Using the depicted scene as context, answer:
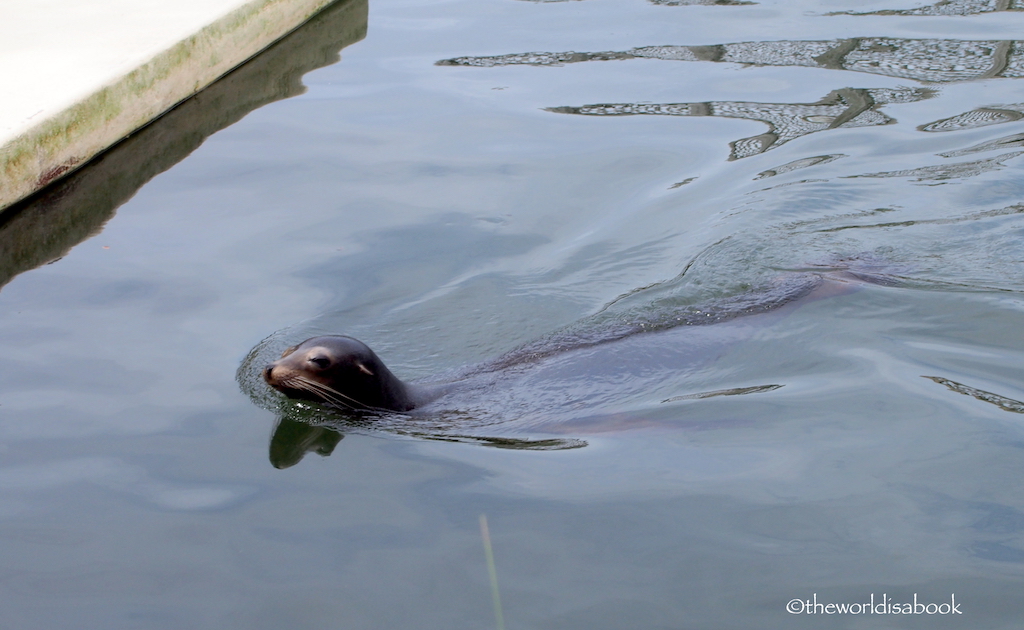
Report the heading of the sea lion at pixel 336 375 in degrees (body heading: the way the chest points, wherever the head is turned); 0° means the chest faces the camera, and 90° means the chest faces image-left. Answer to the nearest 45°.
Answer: approximately 45°
